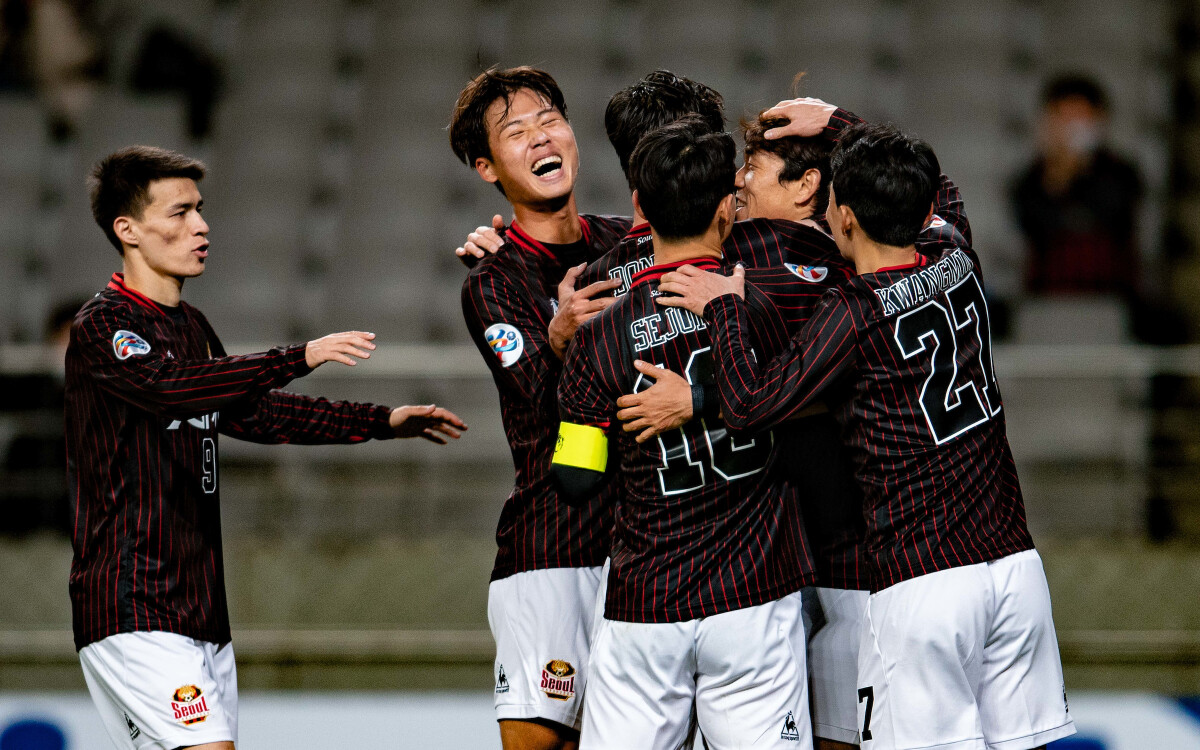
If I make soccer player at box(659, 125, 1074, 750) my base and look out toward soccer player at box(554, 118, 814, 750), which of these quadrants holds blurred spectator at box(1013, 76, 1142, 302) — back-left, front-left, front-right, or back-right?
back-right

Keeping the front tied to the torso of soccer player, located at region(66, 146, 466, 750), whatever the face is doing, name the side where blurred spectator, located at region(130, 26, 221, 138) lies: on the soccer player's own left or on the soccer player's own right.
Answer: on the soccer player's own left

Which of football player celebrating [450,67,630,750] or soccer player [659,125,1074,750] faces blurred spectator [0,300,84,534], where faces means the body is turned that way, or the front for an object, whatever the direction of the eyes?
the soccer player

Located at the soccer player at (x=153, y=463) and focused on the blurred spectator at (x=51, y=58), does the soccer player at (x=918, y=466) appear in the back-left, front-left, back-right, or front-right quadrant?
back-right

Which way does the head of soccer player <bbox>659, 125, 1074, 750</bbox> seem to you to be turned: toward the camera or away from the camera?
away from the camera

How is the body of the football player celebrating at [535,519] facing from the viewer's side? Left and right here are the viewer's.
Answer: facing the viewer and to the right of the viewer

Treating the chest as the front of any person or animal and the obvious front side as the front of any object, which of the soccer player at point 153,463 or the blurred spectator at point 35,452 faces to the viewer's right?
the soccer player

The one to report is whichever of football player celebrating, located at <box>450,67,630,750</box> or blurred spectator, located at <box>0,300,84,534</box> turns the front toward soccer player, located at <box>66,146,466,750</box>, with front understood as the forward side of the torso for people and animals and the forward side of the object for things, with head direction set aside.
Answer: the blurred spectator

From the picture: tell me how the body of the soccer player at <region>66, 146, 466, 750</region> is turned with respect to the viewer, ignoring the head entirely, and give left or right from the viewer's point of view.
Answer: facing to the right of the viewer

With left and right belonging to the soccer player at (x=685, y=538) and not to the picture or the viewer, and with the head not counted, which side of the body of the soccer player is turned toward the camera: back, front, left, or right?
back

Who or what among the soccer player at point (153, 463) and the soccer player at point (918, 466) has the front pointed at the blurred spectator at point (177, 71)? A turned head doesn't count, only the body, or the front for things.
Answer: the soccer player at point (918, 466)

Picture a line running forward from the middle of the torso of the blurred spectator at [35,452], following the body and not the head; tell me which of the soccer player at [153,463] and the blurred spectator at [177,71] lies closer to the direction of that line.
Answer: the soccer player

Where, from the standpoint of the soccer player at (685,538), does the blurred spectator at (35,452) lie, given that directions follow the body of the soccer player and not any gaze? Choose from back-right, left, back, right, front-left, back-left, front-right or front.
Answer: front-left

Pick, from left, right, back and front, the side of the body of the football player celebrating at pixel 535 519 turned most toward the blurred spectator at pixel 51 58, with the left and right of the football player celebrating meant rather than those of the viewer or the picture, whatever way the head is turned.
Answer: back
